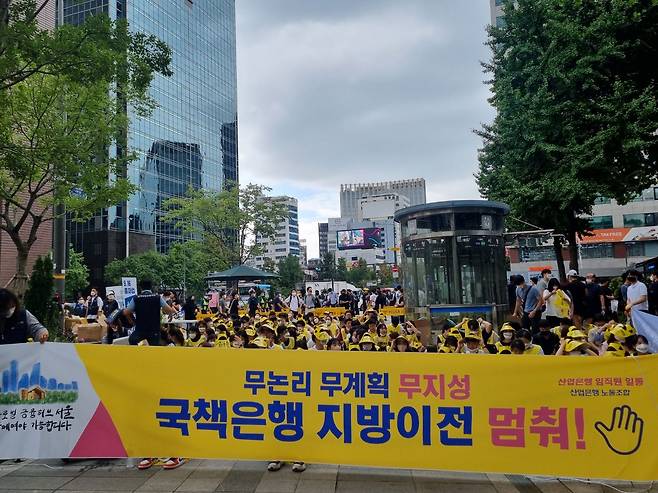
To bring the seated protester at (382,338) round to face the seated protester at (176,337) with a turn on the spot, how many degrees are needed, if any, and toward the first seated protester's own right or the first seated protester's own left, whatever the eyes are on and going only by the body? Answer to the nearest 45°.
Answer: approximately 45° to the first seated protester's own right

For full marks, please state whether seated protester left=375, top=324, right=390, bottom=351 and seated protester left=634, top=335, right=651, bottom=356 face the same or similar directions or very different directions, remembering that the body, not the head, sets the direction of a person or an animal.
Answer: same or similar directions

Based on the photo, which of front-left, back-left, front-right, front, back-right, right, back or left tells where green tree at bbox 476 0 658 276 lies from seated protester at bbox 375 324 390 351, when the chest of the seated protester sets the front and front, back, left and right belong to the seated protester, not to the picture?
back-left

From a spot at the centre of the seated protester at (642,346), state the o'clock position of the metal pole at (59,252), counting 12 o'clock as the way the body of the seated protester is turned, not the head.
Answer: The metal pole is roughly at 3 o'clock from the seated protester.

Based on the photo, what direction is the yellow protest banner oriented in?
toward the camera

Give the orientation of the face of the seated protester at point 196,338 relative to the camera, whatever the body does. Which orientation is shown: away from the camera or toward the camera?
toward the camera

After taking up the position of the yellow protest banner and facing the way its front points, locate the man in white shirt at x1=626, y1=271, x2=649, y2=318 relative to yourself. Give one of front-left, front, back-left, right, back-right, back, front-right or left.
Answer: back-left

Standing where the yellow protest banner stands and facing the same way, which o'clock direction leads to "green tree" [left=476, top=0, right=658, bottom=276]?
The green tree is roughly at 7 o'clock from the yellow protest banner.

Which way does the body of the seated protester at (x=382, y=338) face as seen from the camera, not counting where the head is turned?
toward the camera

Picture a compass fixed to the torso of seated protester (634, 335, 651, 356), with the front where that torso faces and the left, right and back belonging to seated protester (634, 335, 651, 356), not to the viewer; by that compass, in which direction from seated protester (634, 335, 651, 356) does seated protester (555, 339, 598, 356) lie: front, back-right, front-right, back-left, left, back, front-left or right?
right

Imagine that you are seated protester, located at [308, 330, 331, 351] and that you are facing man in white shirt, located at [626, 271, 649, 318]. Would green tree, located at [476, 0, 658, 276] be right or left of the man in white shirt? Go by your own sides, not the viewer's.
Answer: left

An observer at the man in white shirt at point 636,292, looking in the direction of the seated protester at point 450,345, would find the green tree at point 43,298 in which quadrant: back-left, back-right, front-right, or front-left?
front-right

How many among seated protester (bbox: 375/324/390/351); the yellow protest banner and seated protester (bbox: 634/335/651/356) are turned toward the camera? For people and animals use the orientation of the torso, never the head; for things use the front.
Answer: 3

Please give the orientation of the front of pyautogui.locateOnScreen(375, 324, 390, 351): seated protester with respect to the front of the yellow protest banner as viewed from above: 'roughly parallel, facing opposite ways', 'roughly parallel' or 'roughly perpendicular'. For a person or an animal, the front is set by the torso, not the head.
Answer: roughly parallel

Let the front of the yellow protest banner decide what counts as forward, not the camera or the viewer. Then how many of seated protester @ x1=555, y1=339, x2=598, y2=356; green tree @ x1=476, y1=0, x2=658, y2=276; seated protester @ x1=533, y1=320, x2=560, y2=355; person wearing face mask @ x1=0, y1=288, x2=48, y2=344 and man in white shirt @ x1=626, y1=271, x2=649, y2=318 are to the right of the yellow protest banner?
1

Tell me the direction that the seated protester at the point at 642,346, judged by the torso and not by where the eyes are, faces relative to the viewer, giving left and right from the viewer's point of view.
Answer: facing the viewer

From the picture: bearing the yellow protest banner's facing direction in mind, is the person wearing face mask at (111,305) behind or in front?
behind
